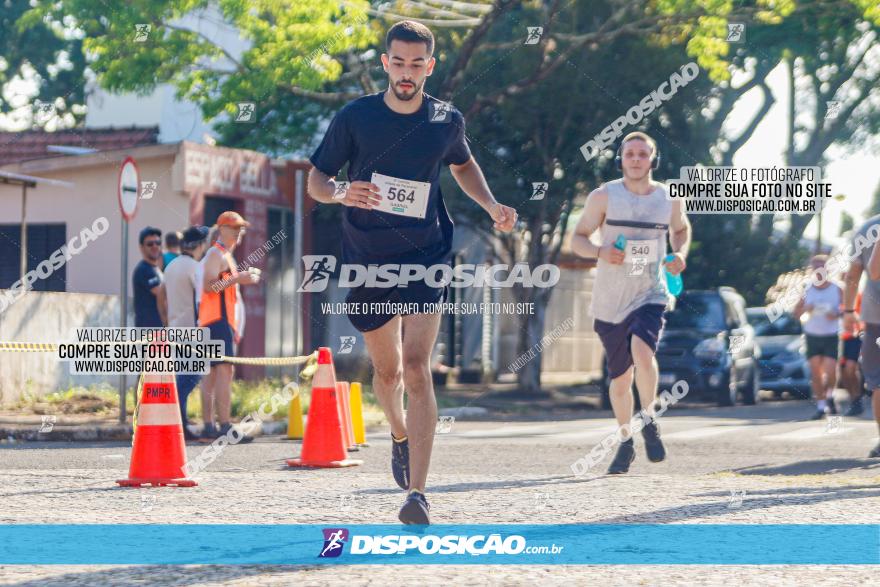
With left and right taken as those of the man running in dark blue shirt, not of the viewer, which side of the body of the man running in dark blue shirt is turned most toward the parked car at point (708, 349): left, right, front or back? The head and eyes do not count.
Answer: back

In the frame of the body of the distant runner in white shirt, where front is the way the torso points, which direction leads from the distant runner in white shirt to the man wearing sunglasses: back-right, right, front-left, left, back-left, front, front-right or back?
front-right

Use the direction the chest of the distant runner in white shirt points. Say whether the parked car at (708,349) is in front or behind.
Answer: behind

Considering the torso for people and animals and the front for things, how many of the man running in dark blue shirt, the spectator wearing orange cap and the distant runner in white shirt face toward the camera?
2

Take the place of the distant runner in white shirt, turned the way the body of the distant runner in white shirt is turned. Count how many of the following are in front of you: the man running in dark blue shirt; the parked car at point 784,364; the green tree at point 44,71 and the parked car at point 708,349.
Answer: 1

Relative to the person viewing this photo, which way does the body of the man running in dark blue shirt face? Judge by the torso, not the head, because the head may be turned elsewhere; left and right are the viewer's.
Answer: facing the viewer

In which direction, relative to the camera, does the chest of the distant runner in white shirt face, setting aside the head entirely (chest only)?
toward the camera

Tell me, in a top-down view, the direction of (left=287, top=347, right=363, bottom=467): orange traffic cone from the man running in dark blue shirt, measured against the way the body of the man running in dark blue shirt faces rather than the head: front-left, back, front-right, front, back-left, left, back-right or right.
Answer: back

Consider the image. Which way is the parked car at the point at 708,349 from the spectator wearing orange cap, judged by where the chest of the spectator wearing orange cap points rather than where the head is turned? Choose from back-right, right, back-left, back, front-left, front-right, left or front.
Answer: front-left

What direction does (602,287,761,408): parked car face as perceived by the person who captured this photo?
facing the viewer and to the left of the viewer

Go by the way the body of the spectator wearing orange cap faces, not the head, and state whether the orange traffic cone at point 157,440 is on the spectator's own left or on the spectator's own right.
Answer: on the spectator's own right

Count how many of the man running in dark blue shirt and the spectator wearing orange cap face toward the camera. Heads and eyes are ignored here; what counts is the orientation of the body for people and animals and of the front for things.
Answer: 1
